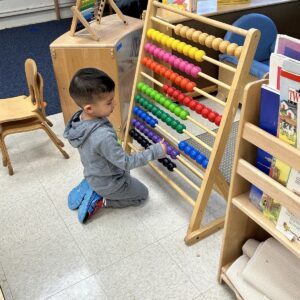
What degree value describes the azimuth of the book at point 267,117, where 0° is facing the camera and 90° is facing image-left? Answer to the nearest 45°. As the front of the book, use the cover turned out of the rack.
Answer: approximately 45°

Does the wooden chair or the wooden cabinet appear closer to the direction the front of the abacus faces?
the wooden chair

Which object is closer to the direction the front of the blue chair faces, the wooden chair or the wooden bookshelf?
the wooden chair

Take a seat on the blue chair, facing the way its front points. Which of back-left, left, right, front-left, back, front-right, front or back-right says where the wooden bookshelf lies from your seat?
front-left

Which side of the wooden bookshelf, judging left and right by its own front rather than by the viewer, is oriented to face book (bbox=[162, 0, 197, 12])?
right

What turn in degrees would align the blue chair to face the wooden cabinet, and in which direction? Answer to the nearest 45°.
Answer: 0° — it already faces it

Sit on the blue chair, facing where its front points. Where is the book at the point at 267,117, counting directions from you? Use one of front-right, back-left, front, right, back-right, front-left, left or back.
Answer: front-left
